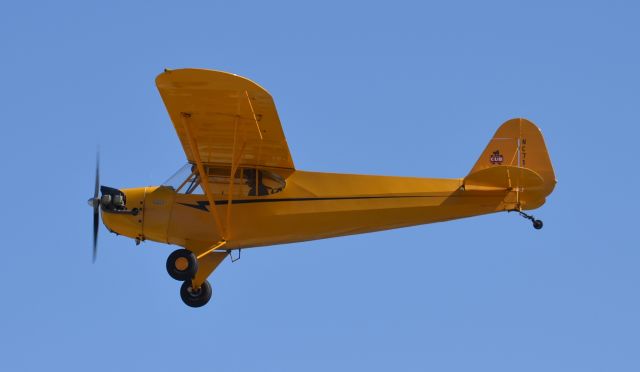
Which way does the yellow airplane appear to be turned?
to the viewer's left
